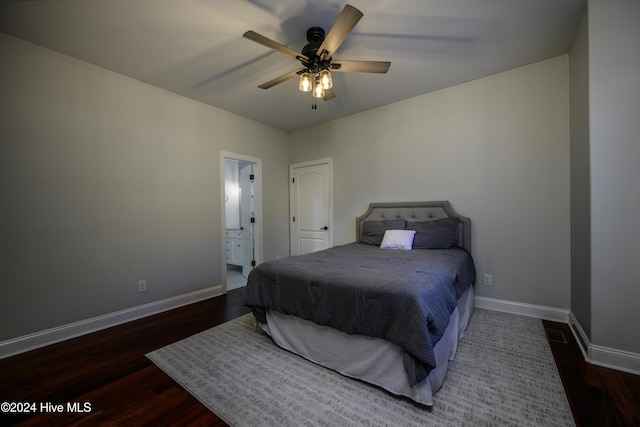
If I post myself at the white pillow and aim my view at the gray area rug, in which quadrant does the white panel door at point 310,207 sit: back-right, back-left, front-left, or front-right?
back-right

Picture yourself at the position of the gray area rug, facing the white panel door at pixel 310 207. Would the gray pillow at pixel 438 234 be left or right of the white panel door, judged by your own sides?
right

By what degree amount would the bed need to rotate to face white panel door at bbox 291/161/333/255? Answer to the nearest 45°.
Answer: approximately 135° to its right

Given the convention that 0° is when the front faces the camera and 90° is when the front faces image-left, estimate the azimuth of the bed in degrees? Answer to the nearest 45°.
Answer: approximately 45°
